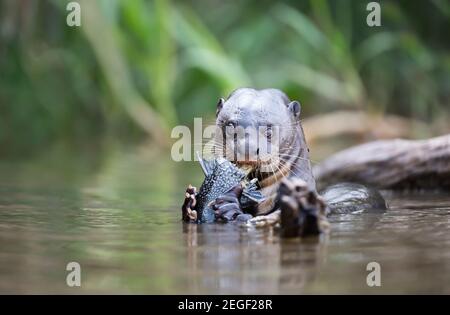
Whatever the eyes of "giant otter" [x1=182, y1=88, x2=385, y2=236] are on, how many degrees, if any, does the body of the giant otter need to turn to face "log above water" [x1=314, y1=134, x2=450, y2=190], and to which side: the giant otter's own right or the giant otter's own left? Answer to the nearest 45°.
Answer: approximately 180°

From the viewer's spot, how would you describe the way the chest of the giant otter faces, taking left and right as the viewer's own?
facing the viewer and to the left of the viewer
